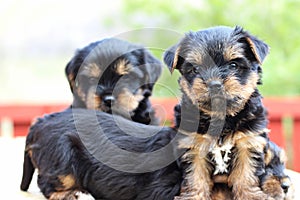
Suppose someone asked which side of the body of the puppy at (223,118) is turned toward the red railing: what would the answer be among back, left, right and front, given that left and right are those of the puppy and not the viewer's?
back

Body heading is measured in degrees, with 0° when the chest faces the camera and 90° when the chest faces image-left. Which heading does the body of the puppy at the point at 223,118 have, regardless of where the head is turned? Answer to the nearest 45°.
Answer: approximately 0°
